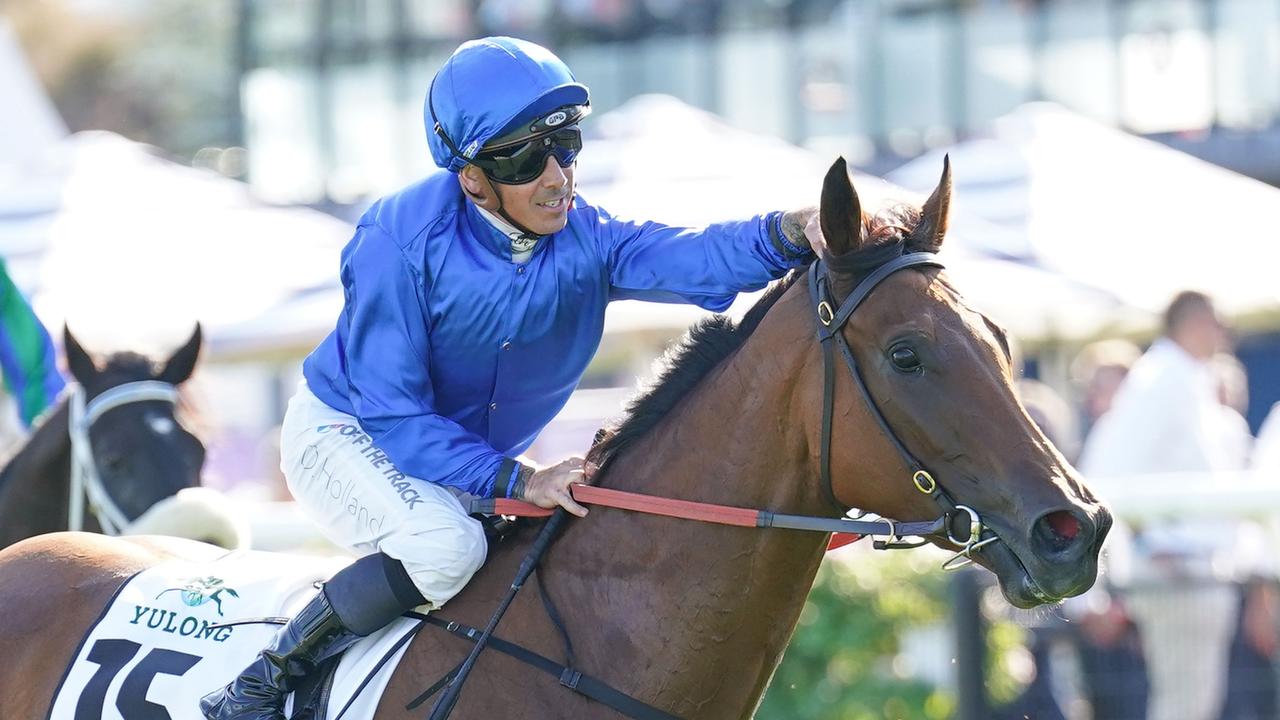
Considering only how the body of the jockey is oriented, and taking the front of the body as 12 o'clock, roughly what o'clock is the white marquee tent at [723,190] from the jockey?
The white marquee tent is roughly at 8 o'clock from the jockey.

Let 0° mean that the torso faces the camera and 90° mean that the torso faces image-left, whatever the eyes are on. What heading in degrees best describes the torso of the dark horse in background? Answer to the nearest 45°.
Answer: approximately 315°

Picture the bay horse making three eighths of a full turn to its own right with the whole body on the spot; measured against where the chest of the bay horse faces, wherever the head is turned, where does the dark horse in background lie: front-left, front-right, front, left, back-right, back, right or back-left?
right

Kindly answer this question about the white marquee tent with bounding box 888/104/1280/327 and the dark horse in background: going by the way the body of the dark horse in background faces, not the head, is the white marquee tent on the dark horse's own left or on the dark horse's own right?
on the dark horse's own left

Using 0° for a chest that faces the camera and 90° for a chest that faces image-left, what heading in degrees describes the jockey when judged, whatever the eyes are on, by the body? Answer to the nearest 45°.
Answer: approximately 315°

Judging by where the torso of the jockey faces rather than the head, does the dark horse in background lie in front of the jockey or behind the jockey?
behind

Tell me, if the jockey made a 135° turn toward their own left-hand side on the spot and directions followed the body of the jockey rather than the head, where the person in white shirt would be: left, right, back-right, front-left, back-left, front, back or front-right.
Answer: front-right

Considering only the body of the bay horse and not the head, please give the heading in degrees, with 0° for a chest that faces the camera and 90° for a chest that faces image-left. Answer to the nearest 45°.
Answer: approximately 270°

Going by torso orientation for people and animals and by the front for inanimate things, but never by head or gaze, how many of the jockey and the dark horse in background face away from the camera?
0
